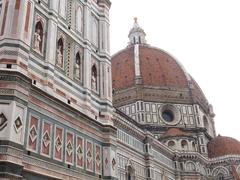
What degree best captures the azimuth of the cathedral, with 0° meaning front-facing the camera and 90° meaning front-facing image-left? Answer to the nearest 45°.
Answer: approximately 45°
